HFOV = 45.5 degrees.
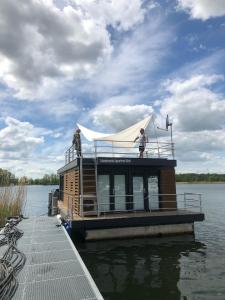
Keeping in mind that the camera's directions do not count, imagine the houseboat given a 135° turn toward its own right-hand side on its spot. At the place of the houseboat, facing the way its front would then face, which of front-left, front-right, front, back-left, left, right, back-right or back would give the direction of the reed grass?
front-left

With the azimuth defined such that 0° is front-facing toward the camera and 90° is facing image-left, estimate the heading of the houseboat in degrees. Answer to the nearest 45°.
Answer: approximately 0°
